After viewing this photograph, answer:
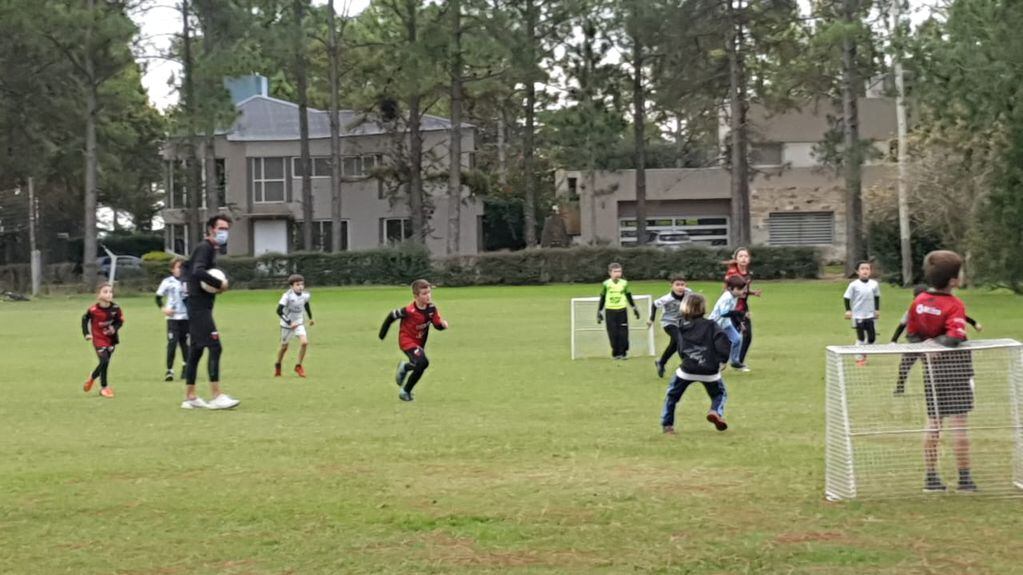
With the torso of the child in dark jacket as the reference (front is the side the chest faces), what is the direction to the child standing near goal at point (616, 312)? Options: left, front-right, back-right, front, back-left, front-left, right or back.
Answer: front

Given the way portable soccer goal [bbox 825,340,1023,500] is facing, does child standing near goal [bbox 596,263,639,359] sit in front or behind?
in front

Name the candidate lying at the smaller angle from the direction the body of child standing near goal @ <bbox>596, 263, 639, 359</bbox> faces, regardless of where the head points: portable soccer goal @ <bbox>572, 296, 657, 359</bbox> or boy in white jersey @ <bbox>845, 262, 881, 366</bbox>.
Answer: the boy in white jersey

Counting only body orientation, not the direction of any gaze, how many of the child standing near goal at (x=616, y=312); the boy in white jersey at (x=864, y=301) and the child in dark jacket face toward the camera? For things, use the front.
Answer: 2

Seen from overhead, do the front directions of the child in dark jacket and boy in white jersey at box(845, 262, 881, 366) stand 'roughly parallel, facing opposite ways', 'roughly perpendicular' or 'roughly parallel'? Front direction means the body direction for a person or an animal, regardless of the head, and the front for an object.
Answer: roughly parallel, facing opposite ways

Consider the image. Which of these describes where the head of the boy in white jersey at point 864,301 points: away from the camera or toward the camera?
toward the camera

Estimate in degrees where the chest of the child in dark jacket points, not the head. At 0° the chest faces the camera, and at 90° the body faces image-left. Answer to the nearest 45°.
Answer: approximately 180°

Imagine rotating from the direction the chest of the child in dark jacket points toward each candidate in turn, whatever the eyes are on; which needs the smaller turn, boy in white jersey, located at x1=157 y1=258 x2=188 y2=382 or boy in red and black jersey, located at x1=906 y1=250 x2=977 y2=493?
the boy in white jersey

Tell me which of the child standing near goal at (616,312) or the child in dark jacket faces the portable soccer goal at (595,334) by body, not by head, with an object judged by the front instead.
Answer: the child in dark jacket

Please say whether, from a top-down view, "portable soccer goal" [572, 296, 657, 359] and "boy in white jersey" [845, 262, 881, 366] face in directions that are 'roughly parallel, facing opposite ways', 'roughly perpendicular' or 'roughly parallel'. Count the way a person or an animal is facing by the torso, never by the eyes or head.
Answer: roughly parallel

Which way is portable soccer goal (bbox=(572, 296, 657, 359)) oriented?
toward the camera

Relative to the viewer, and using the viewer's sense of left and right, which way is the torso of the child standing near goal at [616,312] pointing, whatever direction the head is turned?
facing the viewer

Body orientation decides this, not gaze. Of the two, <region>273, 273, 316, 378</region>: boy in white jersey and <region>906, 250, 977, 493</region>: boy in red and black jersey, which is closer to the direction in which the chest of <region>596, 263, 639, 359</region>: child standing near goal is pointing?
the boy in red and black jersey

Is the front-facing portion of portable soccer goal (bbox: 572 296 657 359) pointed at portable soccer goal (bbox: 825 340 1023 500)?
yes

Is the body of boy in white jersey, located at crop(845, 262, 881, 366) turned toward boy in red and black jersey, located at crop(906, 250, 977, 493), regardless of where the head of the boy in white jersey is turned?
yes

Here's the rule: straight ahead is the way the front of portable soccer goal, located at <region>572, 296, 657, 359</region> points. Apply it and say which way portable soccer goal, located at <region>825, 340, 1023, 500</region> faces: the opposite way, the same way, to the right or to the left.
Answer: the opposite way

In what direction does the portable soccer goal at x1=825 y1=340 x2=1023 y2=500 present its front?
away from the camera
